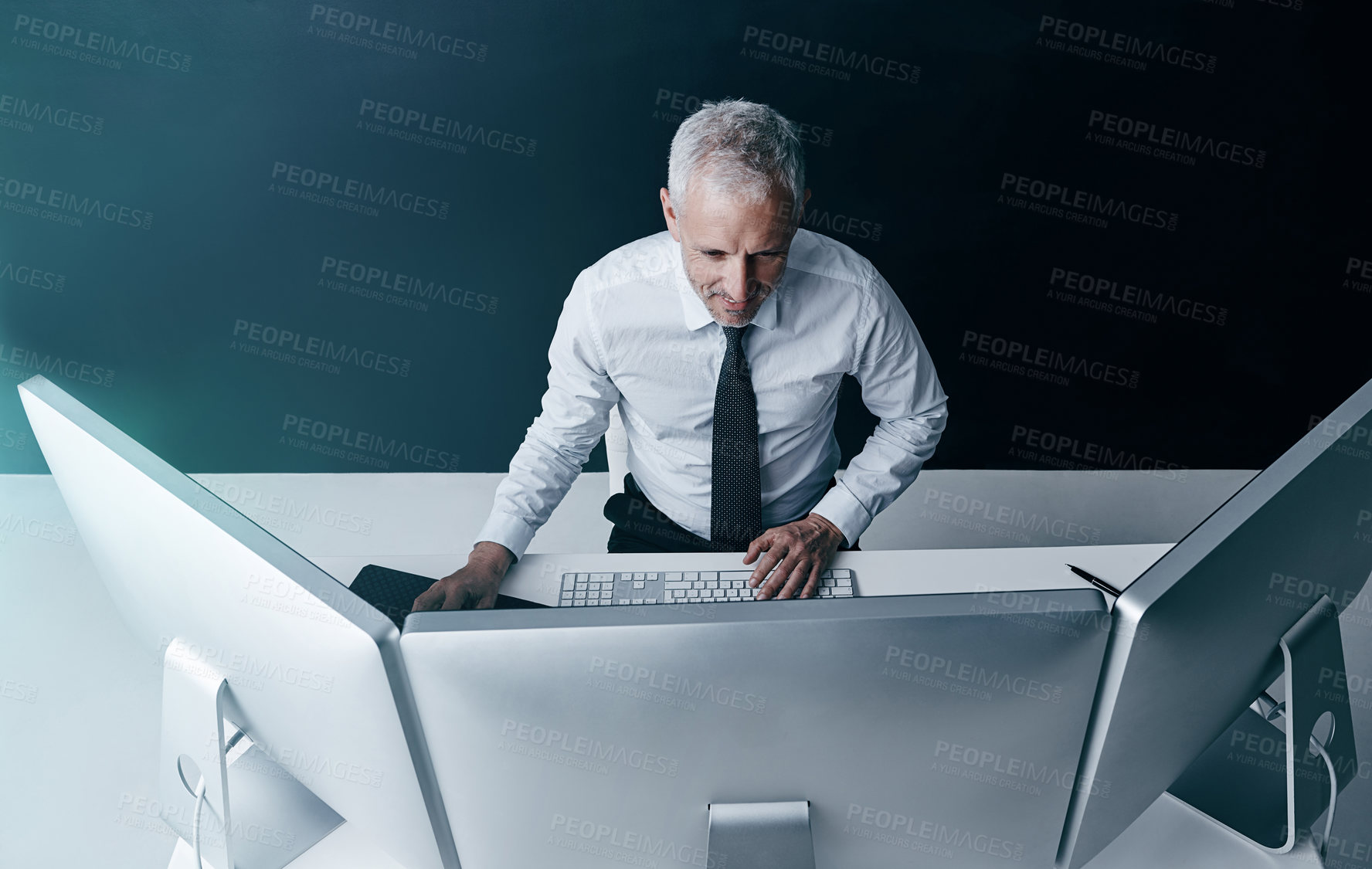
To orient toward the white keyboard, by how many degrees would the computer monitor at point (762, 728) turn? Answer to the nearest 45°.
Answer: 0° — it already faces it

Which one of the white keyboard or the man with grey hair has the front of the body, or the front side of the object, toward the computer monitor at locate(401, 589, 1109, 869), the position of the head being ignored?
the man with grey hair

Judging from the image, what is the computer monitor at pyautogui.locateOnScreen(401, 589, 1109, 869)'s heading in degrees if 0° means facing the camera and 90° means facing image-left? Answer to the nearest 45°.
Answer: approximately 180°

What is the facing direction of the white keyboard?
away from the camera

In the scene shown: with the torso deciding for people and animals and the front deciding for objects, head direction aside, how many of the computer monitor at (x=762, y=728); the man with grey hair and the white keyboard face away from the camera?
2

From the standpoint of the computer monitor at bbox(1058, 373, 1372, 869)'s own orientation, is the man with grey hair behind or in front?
in front

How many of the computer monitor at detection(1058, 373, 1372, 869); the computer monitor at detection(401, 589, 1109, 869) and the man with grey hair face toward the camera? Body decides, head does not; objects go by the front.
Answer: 1

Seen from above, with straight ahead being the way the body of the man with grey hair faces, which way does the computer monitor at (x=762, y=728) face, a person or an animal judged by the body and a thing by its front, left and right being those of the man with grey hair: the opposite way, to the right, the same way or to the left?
the opposite way

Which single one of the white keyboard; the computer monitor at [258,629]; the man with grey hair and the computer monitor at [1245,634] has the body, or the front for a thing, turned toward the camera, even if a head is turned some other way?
the man with grey hair

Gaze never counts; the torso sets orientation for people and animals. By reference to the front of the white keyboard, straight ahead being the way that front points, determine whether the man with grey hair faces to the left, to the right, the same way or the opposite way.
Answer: the opposite way

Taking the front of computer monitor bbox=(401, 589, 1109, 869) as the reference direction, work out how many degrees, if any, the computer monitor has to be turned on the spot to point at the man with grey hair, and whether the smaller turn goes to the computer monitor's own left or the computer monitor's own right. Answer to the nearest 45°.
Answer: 0° — it already faces them
